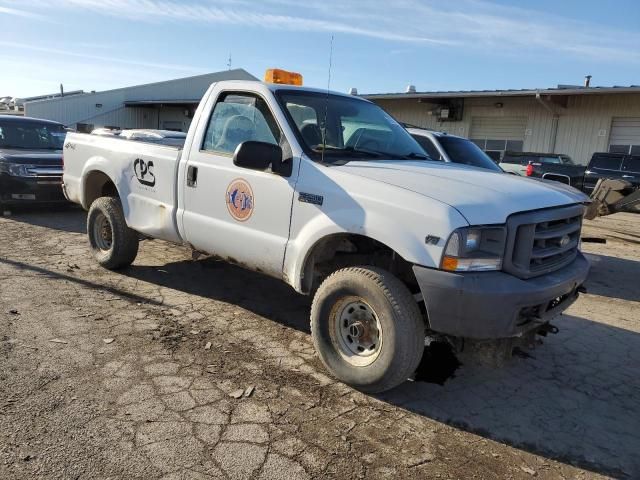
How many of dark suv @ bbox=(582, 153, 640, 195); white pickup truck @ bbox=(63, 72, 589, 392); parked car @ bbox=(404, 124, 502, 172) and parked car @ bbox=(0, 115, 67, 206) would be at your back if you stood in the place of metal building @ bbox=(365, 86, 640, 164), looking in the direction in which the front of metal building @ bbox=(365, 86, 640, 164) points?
0

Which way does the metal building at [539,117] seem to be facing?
toward the camera

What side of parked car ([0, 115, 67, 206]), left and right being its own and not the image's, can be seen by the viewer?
front

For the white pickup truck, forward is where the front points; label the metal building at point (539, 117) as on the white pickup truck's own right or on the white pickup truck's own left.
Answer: on the white pickup truck's own left

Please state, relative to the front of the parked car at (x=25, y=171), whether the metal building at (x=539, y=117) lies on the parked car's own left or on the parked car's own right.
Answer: on the parked car's own left

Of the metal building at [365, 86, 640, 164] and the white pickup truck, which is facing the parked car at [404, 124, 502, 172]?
the metal building

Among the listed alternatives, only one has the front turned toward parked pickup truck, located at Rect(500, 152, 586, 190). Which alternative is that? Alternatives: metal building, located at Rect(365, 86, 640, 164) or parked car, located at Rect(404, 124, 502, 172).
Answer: the metal building

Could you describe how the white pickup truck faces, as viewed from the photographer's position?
facing the viewer and to the right of the viewer

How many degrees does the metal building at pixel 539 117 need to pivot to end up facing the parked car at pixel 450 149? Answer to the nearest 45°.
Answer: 0° — it already faces it

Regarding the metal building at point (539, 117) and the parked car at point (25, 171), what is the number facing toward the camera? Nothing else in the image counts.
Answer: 2

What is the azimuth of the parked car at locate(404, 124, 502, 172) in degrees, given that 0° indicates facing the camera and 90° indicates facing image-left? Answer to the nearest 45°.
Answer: approximately 315°

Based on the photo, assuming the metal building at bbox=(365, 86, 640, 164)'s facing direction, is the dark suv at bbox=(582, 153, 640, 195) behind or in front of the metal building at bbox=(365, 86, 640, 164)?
in front

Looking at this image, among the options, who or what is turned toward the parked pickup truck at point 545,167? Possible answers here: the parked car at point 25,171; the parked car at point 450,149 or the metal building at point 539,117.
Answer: the metal building

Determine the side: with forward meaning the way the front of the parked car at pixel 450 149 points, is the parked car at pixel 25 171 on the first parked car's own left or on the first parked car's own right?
on the first parked car's own right
